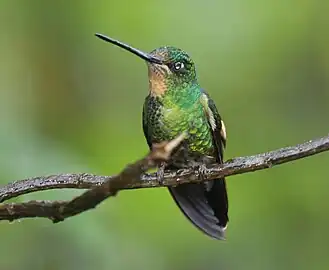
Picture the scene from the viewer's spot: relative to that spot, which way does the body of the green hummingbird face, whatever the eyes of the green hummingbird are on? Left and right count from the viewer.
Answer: facing the viewer and to the left of the viewer
